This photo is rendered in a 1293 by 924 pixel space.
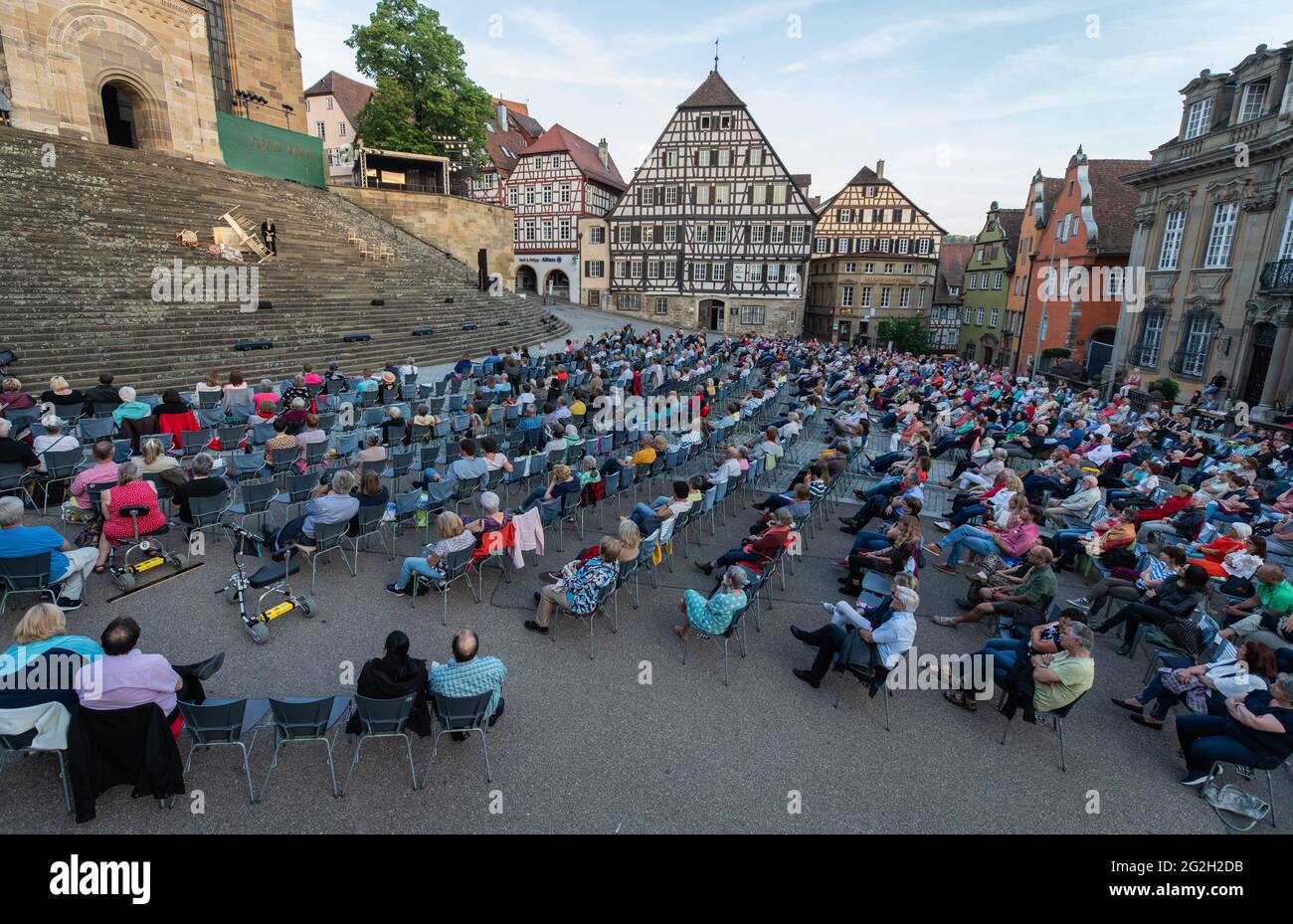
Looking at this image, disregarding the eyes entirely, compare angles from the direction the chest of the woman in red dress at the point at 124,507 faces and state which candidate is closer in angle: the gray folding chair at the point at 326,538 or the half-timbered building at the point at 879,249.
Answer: the half-timbered building

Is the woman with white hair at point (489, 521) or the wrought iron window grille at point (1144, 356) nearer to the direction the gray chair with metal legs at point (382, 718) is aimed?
the woman with white hair

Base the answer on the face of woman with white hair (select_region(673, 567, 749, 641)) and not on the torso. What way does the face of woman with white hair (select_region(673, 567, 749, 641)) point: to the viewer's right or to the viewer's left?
to the viewer's left

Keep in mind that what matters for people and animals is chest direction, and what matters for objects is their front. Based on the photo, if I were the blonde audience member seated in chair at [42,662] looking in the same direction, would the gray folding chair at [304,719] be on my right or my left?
on my right

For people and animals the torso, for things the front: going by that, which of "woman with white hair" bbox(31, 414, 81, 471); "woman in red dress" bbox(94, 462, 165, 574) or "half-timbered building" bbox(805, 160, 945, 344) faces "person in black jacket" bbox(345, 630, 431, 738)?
the half-timbered building

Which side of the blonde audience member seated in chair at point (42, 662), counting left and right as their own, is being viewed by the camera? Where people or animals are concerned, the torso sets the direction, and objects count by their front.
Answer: back

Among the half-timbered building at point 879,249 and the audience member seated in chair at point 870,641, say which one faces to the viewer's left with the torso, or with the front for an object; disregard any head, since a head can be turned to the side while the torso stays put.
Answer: the audience member seated in chair

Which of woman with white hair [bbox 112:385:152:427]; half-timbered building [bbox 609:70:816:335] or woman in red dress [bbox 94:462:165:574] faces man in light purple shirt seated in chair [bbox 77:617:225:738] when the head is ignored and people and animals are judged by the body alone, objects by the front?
the half-timbered building

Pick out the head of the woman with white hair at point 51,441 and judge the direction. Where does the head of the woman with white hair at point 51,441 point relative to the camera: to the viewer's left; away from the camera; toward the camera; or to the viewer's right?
away from the camera

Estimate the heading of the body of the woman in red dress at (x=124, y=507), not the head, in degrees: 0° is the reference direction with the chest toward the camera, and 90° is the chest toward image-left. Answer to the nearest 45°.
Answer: approximately 180°

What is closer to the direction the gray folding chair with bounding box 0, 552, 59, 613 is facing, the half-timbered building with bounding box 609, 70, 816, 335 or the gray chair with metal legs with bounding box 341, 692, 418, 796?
the half-timbered building

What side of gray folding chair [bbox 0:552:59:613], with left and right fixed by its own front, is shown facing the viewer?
back

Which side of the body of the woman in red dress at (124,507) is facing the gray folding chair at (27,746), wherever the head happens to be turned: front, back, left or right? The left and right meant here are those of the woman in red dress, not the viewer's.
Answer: back

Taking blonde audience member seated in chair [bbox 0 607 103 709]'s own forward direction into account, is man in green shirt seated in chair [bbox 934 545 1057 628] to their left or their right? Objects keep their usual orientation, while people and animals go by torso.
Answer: on their right

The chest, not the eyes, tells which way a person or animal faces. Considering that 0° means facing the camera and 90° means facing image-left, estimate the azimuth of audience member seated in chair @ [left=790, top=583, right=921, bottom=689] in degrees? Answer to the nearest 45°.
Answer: approximately 90°

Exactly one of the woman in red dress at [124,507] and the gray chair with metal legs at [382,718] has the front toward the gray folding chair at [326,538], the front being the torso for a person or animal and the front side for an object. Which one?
the gray chair with metal legs at [382,718]

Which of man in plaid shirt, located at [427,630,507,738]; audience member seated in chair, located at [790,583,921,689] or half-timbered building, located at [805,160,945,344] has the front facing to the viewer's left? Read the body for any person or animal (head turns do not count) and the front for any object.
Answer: the audience member seated in chair

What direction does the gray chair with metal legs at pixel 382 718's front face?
away from the camera

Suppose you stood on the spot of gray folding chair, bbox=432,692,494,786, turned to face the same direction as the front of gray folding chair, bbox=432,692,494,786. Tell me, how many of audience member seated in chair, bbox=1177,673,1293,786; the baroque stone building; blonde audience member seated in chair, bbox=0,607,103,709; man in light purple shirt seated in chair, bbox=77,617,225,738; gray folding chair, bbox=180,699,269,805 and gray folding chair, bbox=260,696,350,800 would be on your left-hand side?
4

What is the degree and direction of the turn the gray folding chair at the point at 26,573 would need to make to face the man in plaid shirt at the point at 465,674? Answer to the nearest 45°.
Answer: approximately 135° to its right
